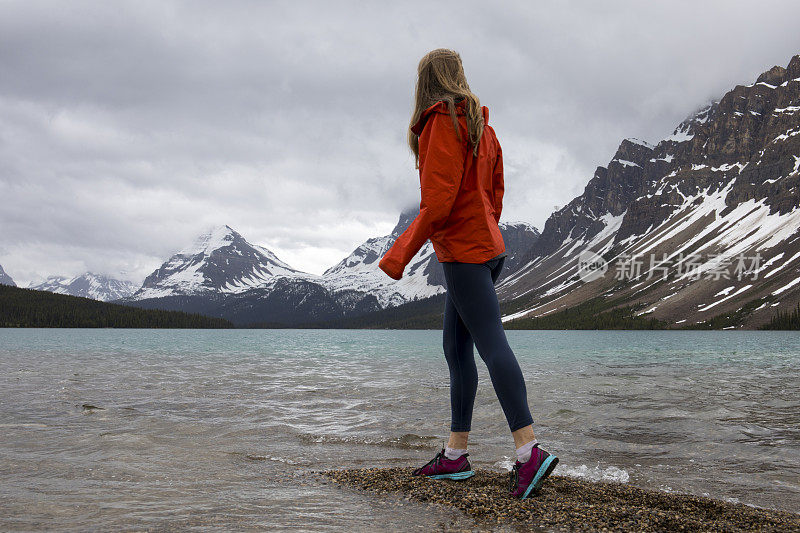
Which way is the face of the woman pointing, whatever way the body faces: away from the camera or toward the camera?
away from the camera

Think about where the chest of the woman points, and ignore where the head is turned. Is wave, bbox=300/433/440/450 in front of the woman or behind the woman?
in front

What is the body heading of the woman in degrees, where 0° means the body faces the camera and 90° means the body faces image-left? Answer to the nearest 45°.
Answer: approximately 135°
